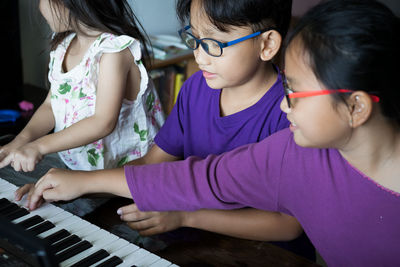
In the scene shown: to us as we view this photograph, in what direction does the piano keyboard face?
facing away from the viewer and to the right of the viewer

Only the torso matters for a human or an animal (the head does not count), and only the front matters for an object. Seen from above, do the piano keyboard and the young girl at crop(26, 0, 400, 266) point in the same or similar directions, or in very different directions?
very different directions

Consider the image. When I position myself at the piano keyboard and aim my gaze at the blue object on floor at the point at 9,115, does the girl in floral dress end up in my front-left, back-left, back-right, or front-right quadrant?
front-right

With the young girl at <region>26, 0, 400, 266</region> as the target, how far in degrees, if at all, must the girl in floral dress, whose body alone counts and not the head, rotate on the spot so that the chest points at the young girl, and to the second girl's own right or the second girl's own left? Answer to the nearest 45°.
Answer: approximately 90° to the second girl's own left

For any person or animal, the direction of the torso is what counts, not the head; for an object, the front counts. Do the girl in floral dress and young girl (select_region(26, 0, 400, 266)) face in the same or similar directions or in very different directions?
same or similar directions

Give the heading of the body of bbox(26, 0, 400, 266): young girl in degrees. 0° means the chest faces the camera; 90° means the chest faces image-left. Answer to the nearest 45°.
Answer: approximately 45°

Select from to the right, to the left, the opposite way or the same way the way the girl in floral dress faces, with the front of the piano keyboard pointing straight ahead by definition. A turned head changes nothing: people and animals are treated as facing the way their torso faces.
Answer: the opposite way

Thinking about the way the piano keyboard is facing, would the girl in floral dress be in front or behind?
in front

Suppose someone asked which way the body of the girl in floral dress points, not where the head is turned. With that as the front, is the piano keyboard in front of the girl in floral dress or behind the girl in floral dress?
in front
